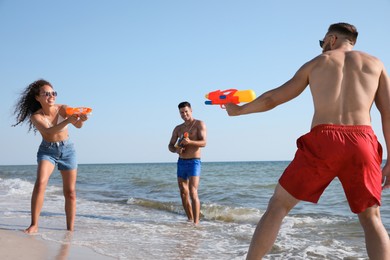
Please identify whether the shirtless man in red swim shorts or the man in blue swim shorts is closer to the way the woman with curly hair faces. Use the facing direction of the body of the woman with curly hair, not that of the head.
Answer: the shirtless man in red swim shorts

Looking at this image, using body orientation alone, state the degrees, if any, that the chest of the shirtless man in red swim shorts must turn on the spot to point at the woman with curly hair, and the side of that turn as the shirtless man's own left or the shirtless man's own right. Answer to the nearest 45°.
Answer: approximately 45° to the shirtless man's own left

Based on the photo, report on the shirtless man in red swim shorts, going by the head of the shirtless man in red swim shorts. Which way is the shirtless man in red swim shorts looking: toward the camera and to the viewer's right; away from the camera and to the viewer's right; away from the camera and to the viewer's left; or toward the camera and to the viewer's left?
away from the camera and to the viewer's left

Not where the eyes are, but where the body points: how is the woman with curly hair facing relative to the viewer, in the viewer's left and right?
facing the viewer and to the right of the viewer

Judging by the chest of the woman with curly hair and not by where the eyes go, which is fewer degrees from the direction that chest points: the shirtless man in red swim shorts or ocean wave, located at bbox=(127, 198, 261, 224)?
the shirtless man in red swim shorts

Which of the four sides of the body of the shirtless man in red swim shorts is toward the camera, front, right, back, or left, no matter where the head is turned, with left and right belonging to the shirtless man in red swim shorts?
back

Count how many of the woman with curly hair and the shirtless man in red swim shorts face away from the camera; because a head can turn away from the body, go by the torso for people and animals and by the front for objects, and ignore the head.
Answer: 1

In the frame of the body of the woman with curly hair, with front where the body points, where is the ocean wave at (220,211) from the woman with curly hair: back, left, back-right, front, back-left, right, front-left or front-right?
left

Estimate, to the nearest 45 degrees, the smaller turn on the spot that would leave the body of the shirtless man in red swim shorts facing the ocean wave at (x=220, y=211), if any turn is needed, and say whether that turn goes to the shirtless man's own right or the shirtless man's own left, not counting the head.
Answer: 0° — they already face it

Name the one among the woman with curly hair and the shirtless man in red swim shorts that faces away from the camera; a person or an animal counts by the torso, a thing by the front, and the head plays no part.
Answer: the shirtless man in red swim shorts

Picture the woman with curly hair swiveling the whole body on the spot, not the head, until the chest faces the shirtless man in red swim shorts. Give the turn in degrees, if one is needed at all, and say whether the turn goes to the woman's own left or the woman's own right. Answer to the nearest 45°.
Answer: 0° — they already face them
